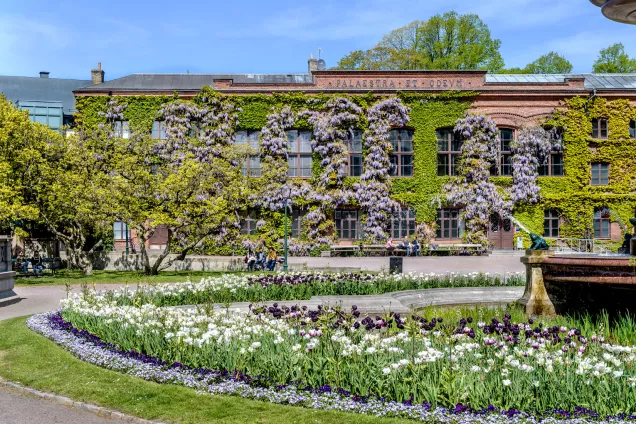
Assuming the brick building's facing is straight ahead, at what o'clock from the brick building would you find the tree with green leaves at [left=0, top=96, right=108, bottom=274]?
The tree with green leaves is roughly at 2 o'clock from the brick building.

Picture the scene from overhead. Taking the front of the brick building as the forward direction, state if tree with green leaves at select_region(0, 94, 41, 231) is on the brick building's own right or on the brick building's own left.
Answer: on the brick building's own right

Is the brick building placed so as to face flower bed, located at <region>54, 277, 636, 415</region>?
yes

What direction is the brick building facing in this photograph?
toward the camera

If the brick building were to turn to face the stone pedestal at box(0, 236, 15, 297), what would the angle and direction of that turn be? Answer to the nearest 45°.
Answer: approximately 45° to its right
